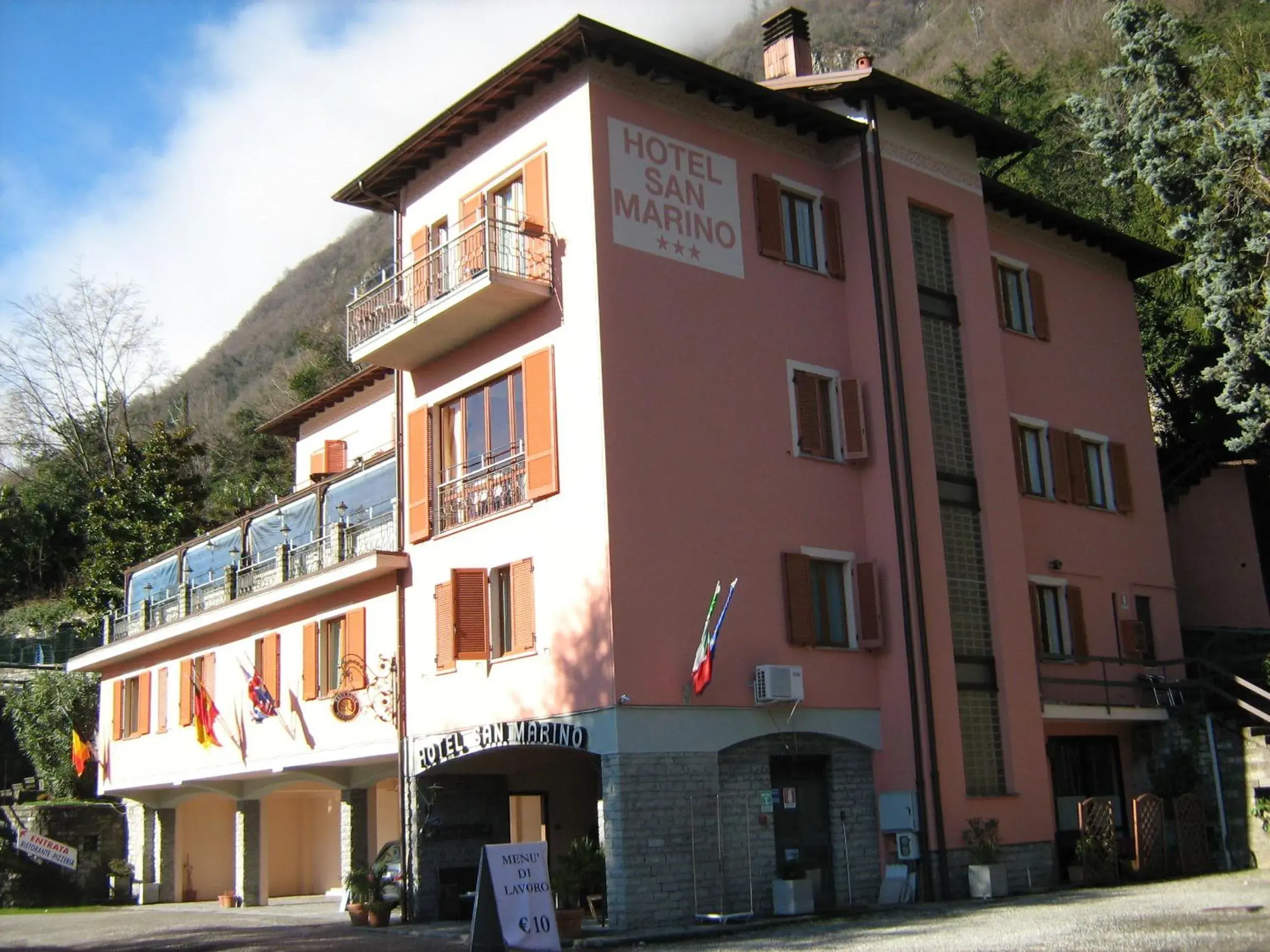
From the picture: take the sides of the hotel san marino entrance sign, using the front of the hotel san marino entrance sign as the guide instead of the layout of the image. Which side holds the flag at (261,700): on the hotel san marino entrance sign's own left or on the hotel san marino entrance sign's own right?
on the hotel san marino entrance sign's own right

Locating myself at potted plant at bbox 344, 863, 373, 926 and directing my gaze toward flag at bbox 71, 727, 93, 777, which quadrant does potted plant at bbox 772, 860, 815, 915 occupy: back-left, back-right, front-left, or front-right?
back-right

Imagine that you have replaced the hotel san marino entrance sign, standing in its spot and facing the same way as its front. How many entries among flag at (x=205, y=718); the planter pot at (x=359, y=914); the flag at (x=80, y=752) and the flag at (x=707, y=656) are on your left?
1

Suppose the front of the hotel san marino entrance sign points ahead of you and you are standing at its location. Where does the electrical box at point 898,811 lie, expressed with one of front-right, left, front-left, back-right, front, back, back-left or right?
back-left

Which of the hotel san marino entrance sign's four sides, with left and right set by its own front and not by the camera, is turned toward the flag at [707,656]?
left

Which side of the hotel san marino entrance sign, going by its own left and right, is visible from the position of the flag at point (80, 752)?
right

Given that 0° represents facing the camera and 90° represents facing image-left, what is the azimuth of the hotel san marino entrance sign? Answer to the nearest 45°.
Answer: approximately 45°

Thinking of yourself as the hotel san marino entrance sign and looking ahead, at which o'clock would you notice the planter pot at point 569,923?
The planter pot is roughly at 10 o'clock from the hotel san marino entrance sign.

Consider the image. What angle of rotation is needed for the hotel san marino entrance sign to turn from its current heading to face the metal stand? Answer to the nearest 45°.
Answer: approximately 135° to its left

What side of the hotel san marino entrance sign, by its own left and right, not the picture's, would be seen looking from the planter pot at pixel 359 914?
right

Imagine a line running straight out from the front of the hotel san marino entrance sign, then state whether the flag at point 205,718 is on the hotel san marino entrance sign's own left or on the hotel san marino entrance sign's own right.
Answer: on the hotel san marino entrance sign's own right

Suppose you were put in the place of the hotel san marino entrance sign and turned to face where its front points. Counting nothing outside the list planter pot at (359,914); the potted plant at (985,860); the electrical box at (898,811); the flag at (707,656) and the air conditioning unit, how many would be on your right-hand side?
1

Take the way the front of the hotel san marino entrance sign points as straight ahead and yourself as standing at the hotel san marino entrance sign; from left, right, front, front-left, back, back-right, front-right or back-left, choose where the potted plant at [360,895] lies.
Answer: right
